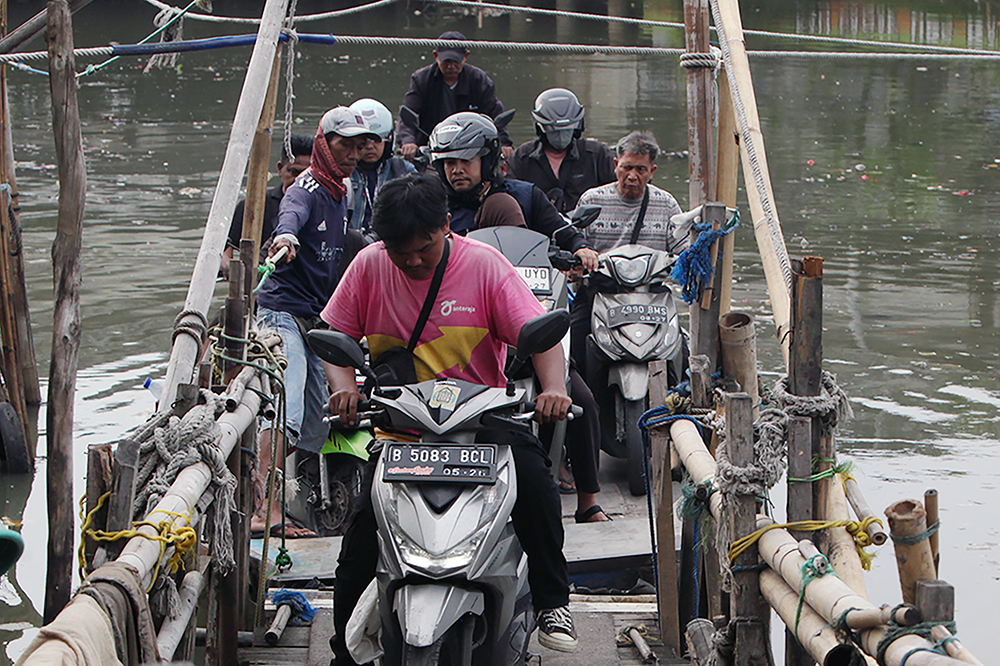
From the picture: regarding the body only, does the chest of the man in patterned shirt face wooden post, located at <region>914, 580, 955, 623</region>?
yes

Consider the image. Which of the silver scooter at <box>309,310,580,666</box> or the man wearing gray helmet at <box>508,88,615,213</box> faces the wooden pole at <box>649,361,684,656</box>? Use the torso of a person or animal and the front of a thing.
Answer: the man wearing gray helmet

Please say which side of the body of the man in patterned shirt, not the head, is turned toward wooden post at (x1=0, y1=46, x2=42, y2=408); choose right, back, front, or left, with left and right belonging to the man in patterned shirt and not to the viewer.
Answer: right

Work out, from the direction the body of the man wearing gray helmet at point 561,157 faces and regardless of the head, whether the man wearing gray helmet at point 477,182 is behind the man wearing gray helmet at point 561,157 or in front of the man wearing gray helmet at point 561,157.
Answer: in front

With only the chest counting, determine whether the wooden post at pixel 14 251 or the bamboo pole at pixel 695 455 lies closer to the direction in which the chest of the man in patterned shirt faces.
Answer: the bamboo pole

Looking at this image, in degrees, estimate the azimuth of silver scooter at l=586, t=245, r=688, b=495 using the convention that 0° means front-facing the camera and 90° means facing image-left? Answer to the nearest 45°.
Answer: approximately 0°
